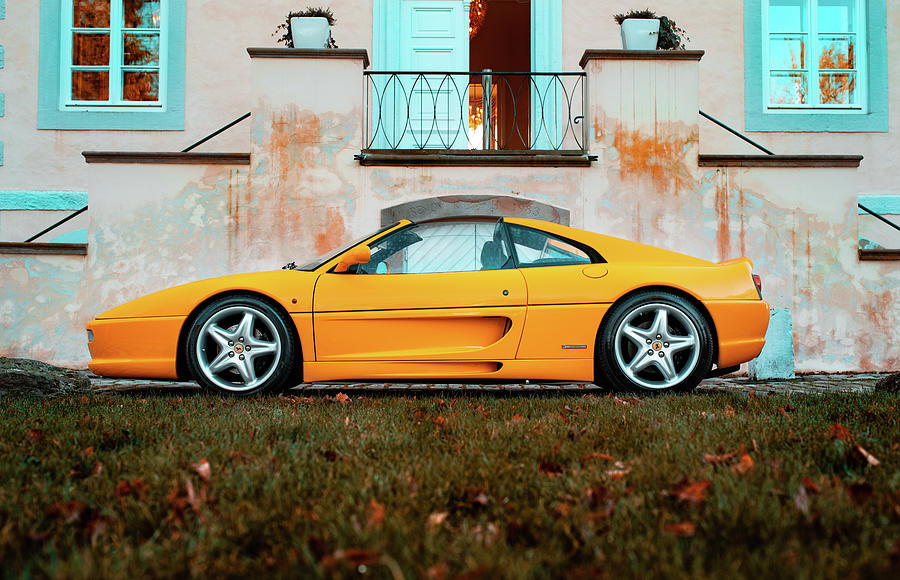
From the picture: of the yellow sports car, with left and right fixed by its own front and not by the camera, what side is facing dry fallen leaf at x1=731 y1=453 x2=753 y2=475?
left

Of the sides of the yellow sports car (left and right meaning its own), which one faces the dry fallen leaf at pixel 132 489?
left

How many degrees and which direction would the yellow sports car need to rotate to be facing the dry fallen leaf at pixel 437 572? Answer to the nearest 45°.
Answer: approximately 90° to its left

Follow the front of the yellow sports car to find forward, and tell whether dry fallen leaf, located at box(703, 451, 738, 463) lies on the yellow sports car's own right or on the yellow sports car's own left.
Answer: on the yellow sports car's own left

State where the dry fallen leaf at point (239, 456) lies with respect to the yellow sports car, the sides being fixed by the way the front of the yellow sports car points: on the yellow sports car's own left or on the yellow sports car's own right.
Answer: on the yellow sports car's own left

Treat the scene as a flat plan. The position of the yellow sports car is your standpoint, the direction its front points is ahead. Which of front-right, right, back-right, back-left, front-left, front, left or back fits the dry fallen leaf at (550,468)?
left

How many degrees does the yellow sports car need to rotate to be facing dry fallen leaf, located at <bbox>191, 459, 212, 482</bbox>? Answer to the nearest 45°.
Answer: approximately 90° to its left

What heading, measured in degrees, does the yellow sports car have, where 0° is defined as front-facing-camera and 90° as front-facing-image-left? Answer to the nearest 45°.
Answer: approximately 90°

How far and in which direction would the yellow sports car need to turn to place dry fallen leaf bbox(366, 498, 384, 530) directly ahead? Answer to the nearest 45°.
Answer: approximately 90° to its left

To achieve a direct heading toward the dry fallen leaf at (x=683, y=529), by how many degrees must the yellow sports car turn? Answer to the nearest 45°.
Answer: approximately 90° to its left

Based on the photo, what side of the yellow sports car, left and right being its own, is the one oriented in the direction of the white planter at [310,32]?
right
